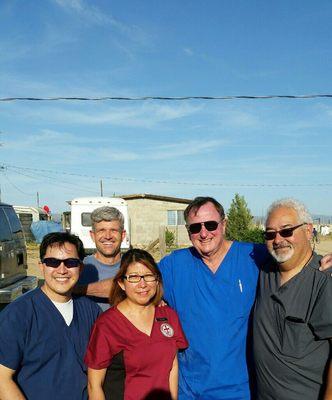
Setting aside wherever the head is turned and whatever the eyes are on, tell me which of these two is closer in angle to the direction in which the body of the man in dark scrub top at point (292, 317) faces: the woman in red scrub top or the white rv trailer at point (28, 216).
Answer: the woman in red scrub top

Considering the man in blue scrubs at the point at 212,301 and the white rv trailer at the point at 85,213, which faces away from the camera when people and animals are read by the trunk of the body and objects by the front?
the white rv trailer

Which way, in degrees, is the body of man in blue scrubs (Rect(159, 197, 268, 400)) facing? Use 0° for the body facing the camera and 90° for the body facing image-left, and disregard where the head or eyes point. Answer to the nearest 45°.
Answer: approximately 0°

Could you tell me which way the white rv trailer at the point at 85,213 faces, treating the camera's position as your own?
facing away from the viewer

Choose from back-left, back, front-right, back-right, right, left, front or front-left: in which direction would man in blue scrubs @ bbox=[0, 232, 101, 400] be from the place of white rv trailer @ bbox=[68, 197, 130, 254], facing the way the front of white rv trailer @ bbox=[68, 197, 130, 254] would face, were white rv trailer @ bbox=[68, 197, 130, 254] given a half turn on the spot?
front

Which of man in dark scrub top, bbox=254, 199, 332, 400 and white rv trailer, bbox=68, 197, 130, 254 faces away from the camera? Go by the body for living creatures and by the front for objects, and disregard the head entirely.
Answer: the white rv trailer

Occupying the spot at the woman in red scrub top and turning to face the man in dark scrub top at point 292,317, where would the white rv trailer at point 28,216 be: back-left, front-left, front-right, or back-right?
back-left

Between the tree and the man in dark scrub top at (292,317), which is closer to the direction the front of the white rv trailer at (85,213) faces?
the tree

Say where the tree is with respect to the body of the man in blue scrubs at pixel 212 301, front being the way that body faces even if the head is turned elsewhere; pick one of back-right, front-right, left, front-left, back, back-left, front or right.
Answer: back

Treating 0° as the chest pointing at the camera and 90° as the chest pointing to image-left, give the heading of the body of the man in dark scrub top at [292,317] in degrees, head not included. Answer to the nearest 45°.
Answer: approximately 45°
